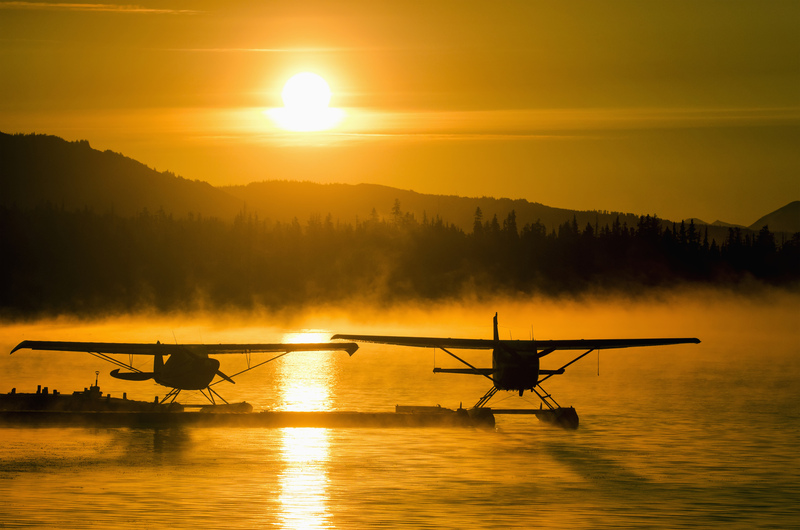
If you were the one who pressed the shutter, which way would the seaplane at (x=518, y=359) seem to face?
facing the viewer

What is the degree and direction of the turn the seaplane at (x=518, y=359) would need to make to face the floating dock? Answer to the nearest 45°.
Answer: approximately 90° to its right

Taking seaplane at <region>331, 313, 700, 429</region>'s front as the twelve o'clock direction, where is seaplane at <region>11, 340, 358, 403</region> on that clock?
seaplane at <region>11, 340, 358, 403</region> is roughly at 3 o'clock from seaplane at <region>331, 313, 700, 429</region>.
